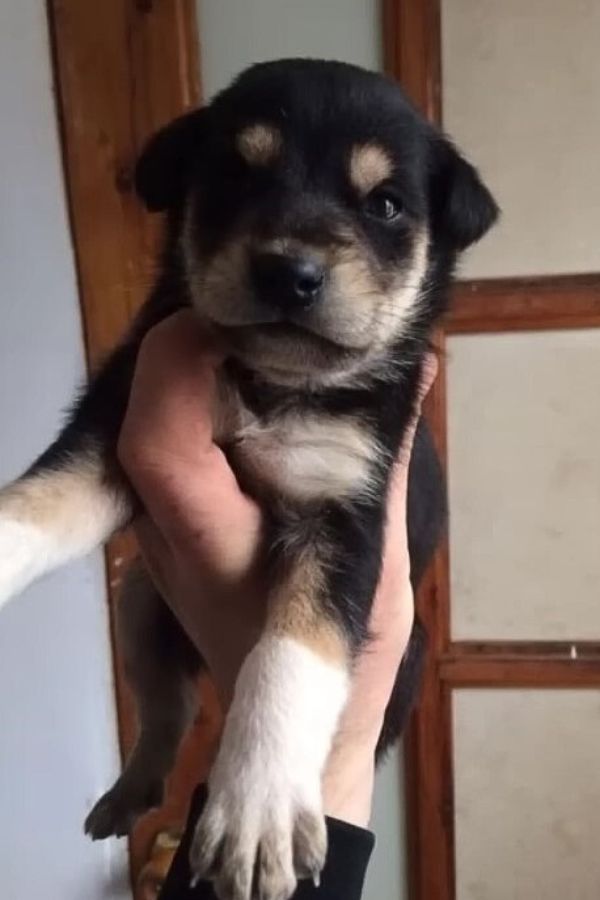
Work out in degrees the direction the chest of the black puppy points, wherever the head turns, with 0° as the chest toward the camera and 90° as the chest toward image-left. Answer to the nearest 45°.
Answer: approximately 0°
